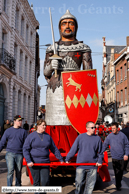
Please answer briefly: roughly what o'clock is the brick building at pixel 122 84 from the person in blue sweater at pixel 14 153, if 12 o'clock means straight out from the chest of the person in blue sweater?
The brick building is roughly at 7 o'clock from the person in blue sweater.

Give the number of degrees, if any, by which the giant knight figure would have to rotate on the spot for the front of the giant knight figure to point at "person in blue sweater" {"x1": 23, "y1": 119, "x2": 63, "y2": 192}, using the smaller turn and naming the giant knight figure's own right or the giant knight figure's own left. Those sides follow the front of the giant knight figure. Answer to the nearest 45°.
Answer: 0° — it already faces them

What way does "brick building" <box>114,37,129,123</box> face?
to the viewer's left

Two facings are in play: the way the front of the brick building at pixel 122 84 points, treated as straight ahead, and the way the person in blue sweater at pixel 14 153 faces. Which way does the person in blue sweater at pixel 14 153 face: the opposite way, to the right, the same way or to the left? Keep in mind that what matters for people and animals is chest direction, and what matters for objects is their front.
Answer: to the left

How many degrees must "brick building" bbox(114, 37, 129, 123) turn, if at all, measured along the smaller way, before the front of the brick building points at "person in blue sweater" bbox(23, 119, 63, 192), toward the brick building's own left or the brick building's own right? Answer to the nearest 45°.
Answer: approximately 90° to the brick building's own left
